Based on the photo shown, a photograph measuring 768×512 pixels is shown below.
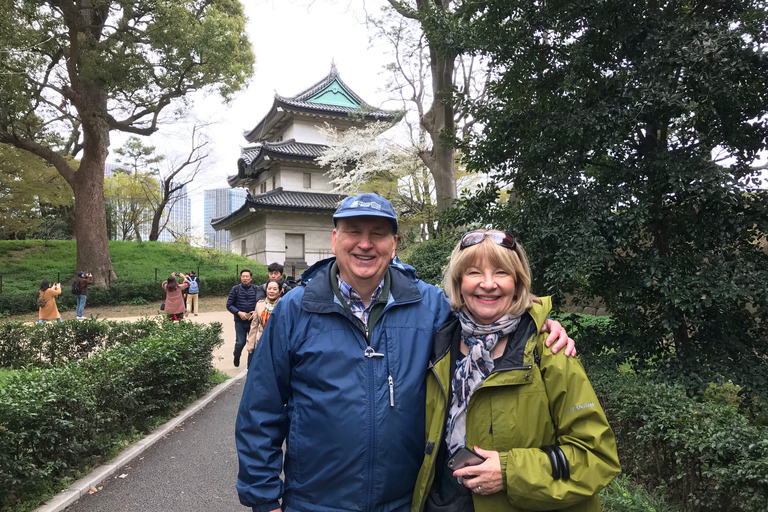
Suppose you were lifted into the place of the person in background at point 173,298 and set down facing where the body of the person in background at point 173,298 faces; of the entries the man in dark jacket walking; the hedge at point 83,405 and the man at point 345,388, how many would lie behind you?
3

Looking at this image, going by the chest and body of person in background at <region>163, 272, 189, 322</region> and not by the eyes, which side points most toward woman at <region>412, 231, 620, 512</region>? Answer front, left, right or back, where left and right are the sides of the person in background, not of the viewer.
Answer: back

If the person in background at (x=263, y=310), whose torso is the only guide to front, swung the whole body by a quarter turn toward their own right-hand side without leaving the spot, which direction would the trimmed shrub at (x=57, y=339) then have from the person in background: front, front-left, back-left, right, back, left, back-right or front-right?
front-right

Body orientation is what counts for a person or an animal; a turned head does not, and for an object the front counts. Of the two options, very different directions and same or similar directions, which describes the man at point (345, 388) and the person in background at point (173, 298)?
very different directions

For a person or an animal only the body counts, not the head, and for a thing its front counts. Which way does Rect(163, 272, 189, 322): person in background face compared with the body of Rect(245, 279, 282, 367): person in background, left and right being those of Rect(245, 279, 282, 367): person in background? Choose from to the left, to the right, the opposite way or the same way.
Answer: the opposite way

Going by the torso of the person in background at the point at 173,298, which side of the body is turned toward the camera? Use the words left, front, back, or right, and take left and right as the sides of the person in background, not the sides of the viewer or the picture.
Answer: back

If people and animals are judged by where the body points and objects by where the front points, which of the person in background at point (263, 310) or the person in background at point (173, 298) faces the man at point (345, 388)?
the person in background at point (263, 310)

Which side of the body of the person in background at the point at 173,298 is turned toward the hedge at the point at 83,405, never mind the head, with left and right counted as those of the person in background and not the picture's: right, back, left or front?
back
